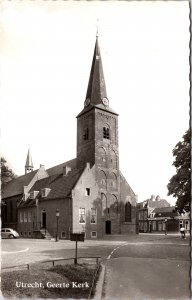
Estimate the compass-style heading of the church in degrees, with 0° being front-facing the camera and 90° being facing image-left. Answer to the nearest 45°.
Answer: approximately 315°

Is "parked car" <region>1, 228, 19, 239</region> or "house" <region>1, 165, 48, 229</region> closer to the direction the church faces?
the parked car

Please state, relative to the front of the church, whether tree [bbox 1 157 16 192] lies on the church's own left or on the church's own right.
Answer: on the church's own right
